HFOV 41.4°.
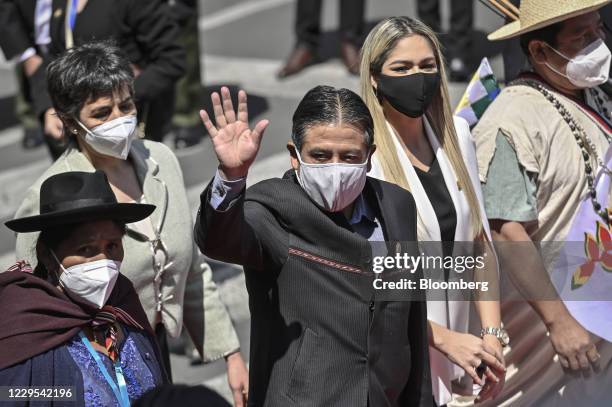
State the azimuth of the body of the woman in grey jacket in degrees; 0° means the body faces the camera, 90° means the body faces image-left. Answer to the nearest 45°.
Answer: approximately 315°

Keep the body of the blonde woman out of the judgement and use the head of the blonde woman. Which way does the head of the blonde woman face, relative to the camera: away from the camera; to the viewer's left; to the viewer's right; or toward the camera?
toward the camera

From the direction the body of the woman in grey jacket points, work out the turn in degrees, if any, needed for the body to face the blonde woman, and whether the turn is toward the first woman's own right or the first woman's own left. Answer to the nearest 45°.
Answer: approximately 45° to the first woman's own left

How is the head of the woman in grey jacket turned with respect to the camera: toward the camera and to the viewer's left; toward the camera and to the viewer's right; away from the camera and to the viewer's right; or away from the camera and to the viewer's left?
toward the camera and to the viewer's right
